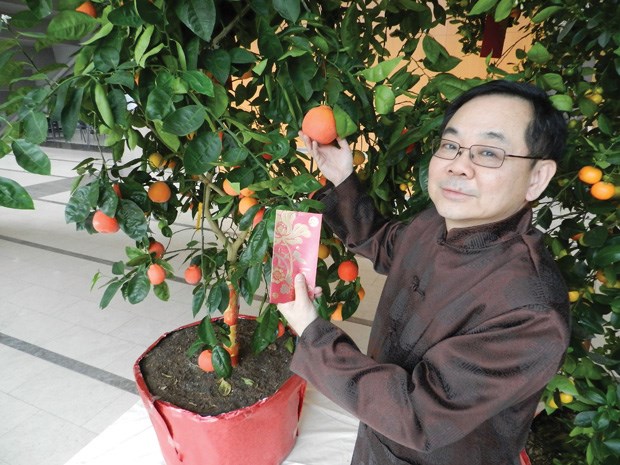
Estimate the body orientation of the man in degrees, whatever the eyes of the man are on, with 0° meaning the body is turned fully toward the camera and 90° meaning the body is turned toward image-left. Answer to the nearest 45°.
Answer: approximately 45°

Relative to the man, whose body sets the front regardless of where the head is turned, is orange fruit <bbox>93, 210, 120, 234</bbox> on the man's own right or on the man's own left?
on the man's own right
